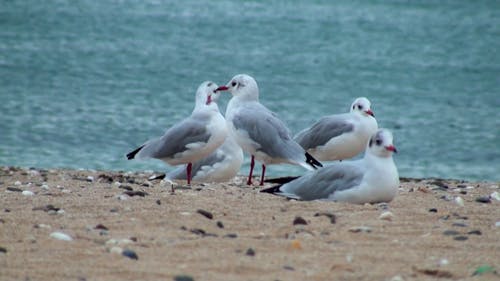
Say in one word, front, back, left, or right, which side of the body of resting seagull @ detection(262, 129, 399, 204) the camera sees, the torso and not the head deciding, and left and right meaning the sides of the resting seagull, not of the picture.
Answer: right

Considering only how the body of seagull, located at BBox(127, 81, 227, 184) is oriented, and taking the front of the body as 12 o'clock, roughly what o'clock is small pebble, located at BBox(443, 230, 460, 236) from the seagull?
The small pebble is roughly at 2 o'clock from the seagull.

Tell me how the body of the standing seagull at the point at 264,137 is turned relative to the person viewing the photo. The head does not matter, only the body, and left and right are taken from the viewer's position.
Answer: facing to the left of the viewer

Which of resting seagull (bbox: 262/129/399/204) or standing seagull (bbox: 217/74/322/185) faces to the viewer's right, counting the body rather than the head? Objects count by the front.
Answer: the resting seagull

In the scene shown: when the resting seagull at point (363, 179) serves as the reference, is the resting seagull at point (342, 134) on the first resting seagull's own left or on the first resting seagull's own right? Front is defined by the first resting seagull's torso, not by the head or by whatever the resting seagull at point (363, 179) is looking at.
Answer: on the first resting seagull's own left

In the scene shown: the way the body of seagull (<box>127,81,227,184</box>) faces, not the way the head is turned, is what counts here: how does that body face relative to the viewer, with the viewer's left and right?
facing to the right of the viewer

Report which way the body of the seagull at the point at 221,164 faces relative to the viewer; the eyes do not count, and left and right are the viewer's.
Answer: facing to the right of the viewer

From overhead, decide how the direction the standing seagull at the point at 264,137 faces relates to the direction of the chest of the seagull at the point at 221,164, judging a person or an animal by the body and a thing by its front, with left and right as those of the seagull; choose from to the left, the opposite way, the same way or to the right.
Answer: the opposite way

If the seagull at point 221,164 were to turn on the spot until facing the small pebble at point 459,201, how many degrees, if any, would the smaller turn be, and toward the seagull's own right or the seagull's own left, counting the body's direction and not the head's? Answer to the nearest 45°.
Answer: approximately 45° to the seagull's own right

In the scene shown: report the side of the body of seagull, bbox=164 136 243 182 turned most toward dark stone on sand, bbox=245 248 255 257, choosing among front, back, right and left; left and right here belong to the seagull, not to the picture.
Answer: right
